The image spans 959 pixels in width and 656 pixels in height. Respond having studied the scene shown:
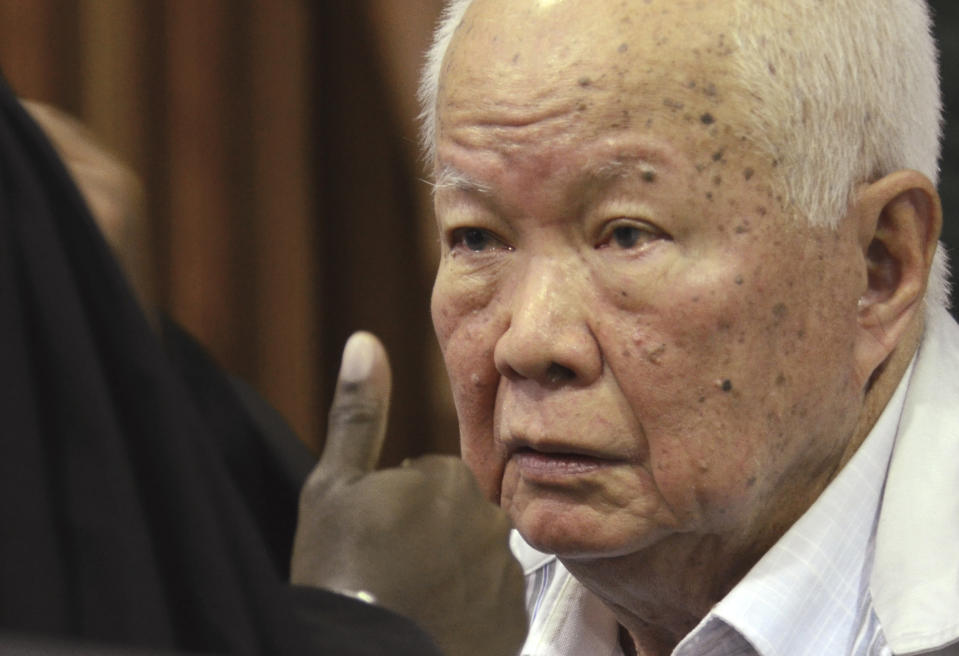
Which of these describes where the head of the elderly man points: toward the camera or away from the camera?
toward the camera
